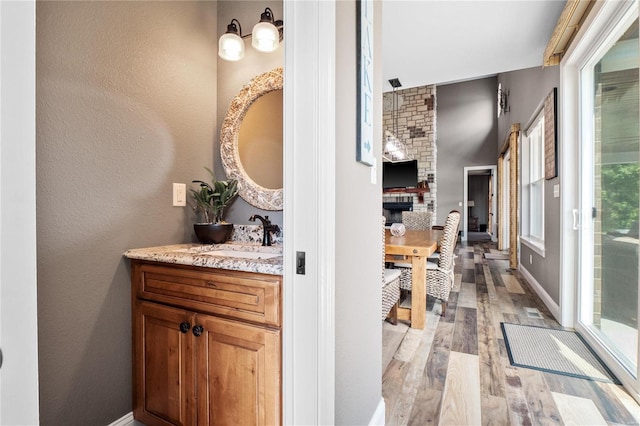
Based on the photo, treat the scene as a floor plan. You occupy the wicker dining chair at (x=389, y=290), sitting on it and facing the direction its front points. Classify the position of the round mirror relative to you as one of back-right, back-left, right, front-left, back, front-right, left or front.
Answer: back

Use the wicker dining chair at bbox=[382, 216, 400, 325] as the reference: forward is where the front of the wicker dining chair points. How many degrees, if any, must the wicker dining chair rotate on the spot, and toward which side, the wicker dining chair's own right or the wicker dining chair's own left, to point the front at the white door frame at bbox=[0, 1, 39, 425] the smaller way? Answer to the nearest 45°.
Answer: approximately 135° to the wicker dining chair's own right

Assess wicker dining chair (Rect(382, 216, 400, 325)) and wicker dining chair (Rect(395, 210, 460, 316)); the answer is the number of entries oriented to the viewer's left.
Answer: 1

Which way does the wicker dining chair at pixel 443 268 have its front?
to the viewer's left

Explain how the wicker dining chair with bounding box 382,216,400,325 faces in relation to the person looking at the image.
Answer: facing away from the viewer and to the right of the viewer

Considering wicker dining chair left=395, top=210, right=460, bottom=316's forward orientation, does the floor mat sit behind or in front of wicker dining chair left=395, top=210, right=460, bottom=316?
behind

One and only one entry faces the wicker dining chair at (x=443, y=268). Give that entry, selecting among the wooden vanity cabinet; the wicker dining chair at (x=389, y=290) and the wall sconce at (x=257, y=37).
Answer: the wicker dining chair at (x=389, y=290)

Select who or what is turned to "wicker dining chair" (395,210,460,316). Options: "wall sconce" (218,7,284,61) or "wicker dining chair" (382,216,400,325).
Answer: "wicker dining chair" (382,216,400,325)

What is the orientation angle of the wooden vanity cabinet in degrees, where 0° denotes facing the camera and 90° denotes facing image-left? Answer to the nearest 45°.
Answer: approximately 45°

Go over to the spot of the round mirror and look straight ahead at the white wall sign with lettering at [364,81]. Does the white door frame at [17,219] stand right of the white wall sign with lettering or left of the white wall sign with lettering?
right

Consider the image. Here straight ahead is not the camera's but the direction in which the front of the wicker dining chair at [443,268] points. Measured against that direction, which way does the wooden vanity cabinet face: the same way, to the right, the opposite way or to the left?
to the left
